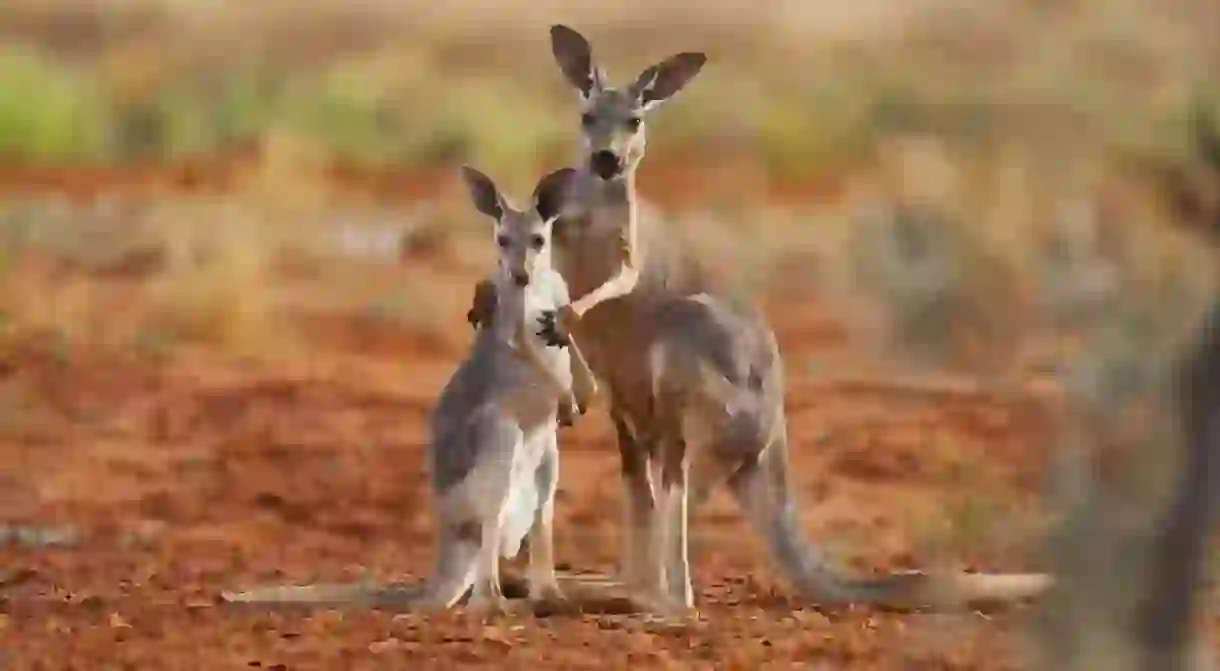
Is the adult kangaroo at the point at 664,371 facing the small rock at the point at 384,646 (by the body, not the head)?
yes

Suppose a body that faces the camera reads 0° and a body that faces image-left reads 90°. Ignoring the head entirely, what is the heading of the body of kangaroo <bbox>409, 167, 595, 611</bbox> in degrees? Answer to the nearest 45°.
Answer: approximately 315°

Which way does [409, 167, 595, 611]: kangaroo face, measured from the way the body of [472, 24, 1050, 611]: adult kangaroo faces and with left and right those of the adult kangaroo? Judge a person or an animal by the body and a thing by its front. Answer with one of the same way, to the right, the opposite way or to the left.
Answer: to the left

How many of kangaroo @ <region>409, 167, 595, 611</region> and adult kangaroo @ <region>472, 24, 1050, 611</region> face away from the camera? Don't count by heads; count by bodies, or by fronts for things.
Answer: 0

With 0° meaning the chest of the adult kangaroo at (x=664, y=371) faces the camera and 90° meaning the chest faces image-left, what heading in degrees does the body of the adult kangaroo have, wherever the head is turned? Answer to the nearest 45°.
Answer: approximately 45°
